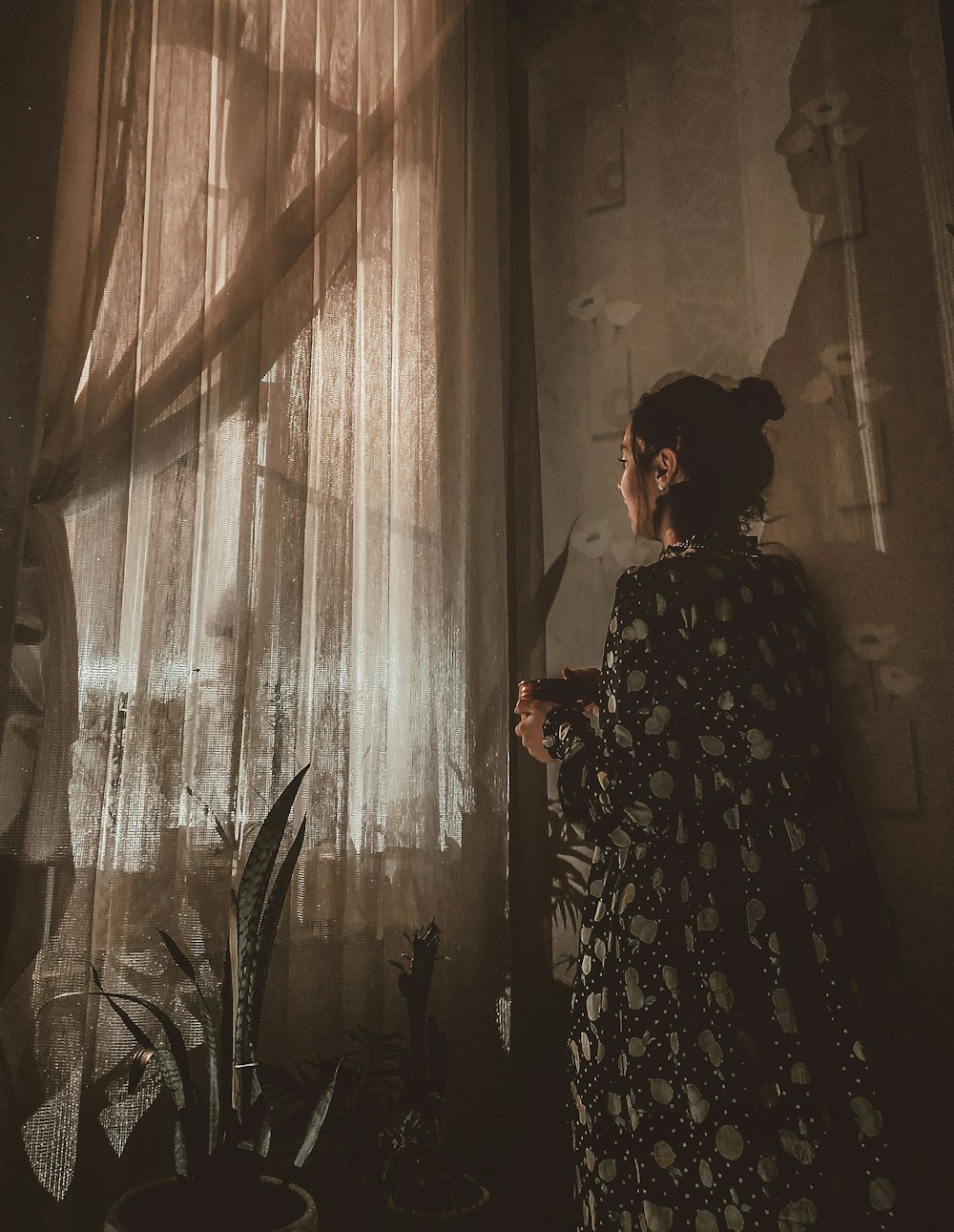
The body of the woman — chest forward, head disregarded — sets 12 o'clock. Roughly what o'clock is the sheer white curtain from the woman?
The sheer white curtain is roughly at 10 o'clock from the woman.

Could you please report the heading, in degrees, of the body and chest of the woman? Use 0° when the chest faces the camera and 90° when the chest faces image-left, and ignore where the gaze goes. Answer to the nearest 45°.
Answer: approximately 135°

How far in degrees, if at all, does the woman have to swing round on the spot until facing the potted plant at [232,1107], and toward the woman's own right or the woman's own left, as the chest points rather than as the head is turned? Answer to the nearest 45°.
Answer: approximately 90° to the woman's own left

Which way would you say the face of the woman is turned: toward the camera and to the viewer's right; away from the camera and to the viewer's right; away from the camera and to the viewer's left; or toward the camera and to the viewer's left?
away from the camera and to the viewer's left
